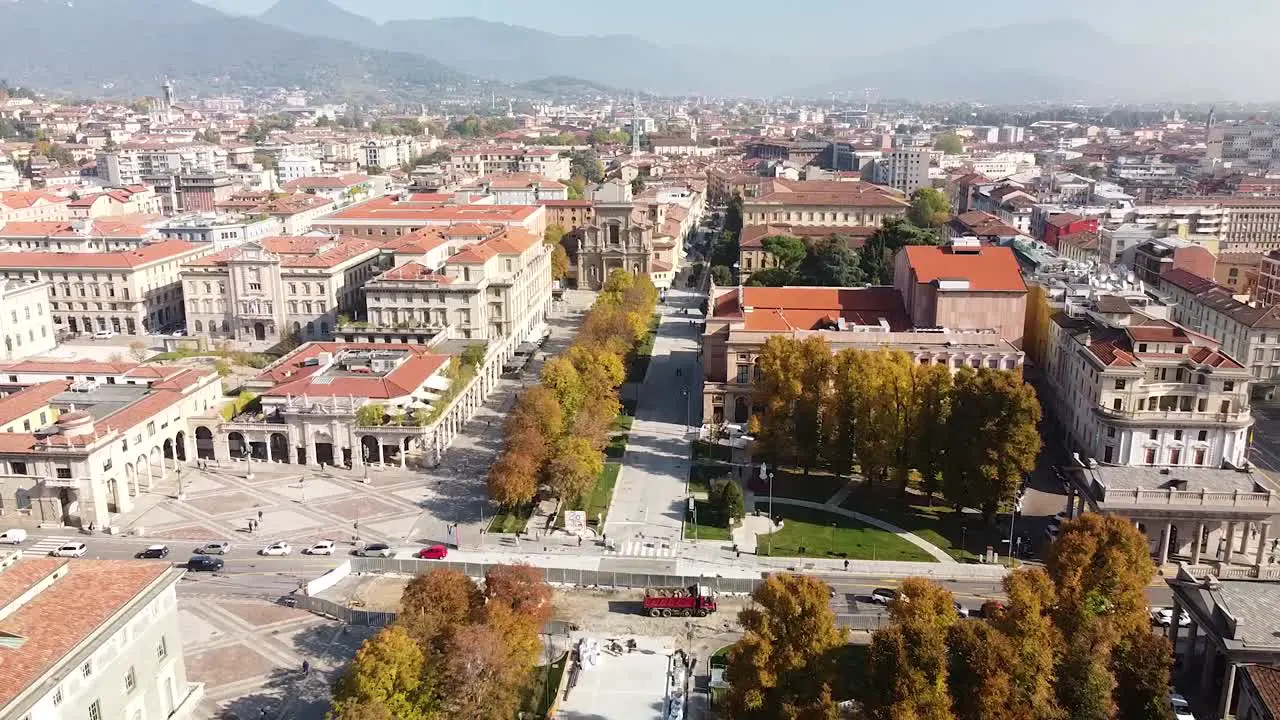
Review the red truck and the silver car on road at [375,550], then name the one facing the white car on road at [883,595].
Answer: the red truck

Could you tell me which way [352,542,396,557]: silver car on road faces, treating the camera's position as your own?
facing to the left of the viewer

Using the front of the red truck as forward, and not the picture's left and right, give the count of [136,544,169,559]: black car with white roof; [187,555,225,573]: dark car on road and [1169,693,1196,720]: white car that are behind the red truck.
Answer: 2

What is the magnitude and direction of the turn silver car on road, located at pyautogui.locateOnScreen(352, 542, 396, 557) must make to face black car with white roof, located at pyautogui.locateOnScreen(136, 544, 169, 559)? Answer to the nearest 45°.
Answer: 0° — it already faces it

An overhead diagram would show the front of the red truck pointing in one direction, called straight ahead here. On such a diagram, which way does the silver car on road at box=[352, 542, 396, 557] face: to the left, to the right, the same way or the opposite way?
the opposite way

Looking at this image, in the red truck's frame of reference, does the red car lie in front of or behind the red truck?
behind

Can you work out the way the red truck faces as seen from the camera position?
facing to the right of the viewer

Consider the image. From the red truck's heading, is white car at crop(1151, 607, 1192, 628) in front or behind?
in front

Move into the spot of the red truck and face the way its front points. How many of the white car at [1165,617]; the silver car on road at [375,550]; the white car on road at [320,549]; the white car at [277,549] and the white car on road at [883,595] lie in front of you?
2

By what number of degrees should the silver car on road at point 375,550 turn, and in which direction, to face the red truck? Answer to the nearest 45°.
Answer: approximately 135° to its left

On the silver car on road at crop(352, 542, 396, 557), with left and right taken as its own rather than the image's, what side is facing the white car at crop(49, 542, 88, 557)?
front

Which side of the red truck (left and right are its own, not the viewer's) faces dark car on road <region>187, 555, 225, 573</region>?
back

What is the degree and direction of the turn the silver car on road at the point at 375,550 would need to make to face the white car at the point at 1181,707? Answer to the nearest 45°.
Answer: approximately 135° to its left

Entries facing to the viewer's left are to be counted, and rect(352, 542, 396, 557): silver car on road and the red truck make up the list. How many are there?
1
